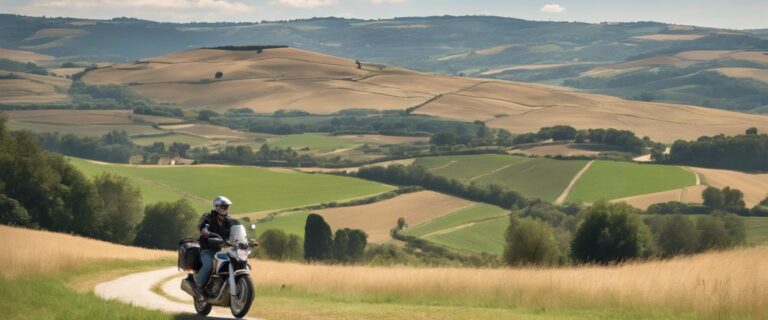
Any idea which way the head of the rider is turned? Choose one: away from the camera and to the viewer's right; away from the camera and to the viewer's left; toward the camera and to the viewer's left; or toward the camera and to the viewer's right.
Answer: toward the camera and to the viewer's right

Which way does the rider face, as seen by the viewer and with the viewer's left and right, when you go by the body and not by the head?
facing the viewer and to the right of the viewer

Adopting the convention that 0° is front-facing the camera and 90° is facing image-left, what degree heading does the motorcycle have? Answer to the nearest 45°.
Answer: approximately 315°
